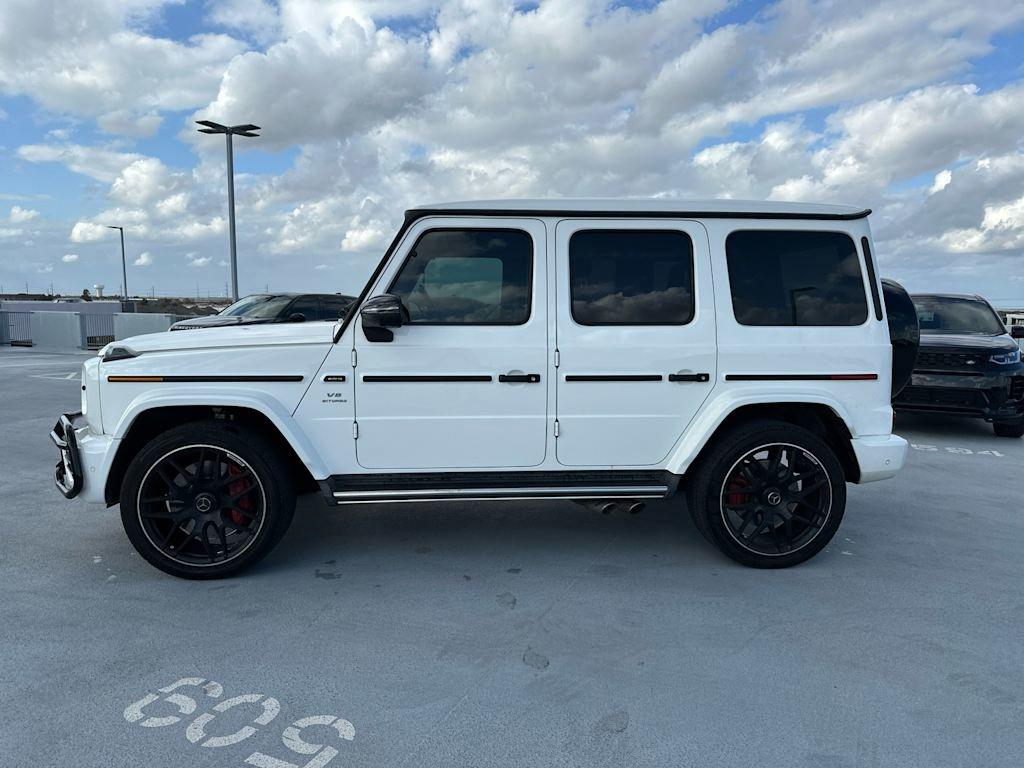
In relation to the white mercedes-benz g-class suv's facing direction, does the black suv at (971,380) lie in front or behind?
behind

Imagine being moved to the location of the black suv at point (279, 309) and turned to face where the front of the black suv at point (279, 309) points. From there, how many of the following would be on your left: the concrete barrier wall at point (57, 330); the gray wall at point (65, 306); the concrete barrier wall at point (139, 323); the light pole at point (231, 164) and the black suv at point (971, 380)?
1

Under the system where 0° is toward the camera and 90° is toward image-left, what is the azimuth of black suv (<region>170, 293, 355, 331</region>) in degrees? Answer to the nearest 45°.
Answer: approximately 45°

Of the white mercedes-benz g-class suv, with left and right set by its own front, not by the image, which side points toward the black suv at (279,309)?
right

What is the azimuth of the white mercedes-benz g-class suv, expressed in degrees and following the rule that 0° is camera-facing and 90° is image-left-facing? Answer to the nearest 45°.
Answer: approximately 90°

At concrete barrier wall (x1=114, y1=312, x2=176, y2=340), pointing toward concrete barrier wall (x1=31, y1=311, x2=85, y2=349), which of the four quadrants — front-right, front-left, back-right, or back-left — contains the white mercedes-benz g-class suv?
back-left

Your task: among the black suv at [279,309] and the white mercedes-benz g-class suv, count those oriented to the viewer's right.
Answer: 0

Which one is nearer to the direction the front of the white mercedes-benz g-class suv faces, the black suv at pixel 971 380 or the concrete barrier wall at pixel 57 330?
the concrete barrier wall

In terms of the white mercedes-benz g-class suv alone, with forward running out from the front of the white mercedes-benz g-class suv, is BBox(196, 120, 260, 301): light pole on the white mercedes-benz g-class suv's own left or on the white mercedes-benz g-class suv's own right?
on the white mercedes-benz g-class suv's own right

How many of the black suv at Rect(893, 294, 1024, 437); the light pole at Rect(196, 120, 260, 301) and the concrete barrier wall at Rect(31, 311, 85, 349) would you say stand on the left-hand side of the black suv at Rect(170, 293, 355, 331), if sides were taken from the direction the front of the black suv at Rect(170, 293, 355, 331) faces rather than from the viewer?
1
